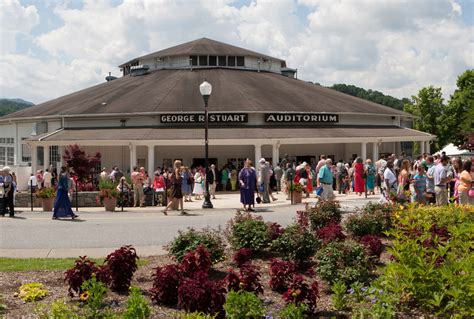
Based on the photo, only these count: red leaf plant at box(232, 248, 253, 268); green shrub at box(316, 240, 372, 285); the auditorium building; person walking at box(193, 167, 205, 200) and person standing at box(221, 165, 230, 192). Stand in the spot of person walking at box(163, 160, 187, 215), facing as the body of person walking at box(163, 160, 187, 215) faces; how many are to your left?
3

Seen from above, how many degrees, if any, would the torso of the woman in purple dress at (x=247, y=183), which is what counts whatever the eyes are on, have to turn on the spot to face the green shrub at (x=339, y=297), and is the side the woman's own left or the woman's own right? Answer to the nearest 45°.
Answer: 0° — they already face it

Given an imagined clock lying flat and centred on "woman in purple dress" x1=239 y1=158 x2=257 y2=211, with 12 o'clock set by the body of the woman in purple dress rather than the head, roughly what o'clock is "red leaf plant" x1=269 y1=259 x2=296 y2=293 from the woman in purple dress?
The red leaf plant is roughly at 12 o'clock from the woman in purple dress.
